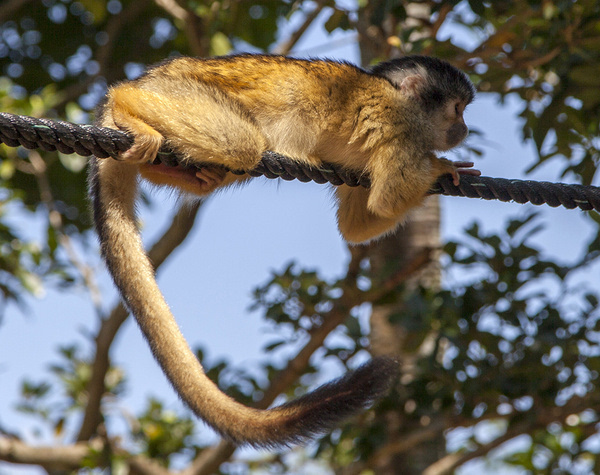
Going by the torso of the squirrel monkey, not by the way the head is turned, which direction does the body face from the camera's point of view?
to the viewer's right
